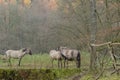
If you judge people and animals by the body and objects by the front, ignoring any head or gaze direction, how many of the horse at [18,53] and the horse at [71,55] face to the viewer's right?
1

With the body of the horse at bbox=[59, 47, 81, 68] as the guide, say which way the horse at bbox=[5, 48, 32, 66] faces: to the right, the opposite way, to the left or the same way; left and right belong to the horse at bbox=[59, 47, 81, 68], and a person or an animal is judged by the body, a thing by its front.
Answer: the opposite way
